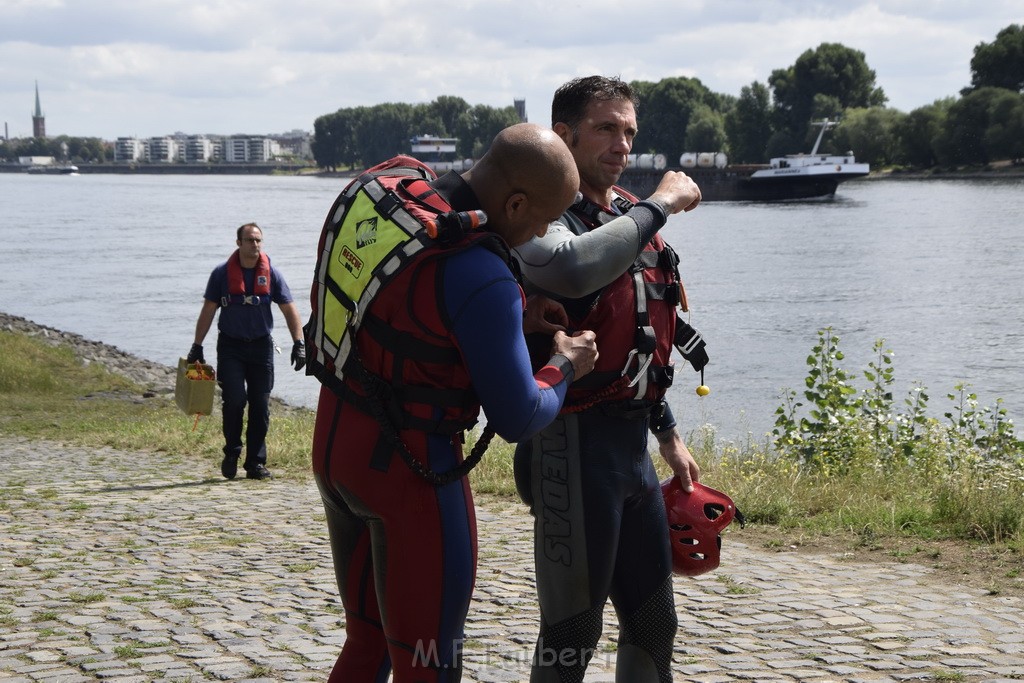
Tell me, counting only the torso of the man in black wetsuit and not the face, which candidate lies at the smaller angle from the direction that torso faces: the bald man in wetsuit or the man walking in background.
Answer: the bald man in wetsuit

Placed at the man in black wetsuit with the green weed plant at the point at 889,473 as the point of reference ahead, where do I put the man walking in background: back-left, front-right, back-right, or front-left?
front-left

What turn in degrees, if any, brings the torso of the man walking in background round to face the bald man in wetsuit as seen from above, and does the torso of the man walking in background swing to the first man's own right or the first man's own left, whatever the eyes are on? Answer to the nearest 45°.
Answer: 0° — they already face them

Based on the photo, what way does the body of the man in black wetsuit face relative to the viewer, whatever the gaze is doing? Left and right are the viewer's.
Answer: facing the viewer and to the right of the viewer

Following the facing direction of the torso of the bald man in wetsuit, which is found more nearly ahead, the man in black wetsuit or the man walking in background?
the man in black wetsuit

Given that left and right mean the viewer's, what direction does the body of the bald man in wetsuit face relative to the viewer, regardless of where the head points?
facing away from the viewer and to the right of the viewer

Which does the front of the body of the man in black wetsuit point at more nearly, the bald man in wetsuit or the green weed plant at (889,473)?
the bald man in wetsuit

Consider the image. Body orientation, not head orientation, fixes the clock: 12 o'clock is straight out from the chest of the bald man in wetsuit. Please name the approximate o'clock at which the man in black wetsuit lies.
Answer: The man in black wetsuit is roughly at 12 o'clock from the bald man in wetsuit.

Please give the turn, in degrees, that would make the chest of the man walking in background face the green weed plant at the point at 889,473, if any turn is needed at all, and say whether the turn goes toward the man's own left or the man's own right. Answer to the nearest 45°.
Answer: approximately 45° to the man's own left

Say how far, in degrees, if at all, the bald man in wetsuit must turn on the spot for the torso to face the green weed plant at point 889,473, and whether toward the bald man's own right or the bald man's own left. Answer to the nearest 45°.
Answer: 0° — they already face it

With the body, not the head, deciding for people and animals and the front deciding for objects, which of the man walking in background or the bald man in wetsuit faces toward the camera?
the man walking in background

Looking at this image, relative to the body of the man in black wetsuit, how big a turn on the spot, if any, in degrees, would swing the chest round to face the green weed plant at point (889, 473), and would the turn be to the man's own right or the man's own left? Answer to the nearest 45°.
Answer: approximately 135° to the man's own left

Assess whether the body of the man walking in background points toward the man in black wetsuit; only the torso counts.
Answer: yes

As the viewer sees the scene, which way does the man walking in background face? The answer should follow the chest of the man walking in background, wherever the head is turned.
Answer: toward the camera

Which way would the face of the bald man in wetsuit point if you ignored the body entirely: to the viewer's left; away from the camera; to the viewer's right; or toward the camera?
to the viewer's right
